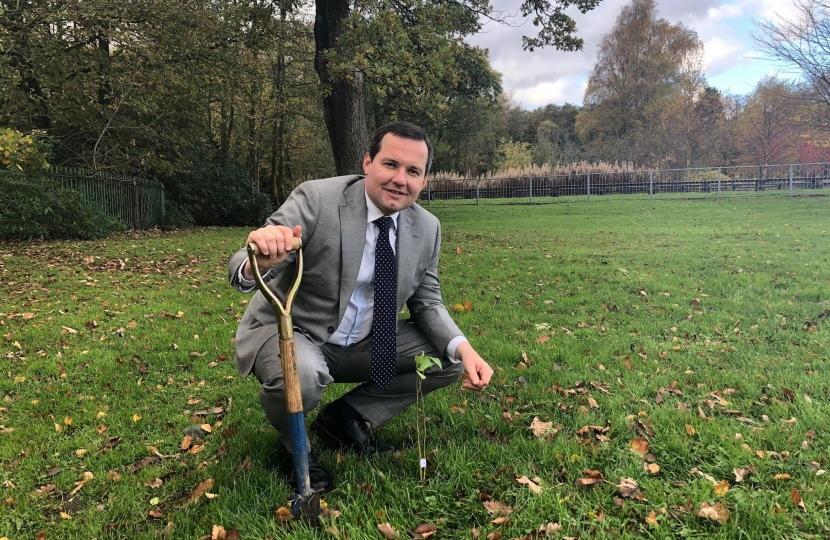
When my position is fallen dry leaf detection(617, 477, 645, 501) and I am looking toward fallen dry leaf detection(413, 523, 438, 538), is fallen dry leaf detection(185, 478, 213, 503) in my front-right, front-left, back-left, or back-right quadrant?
front-right

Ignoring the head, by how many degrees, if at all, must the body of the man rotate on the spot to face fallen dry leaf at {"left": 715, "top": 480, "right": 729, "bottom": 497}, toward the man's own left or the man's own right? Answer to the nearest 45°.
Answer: approximately 90° to the man's own left

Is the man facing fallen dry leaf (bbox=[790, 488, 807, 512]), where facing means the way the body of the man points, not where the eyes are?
no

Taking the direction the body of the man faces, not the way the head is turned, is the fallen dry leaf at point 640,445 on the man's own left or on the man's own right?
on the man's own left

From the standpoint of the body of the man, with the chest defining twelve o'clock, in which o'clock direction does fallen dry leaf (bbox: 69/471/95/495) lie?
The fallen dry leaf is roughly at 3 o'clock from the man.

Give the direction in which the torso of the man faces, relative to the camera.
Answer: toward the camera

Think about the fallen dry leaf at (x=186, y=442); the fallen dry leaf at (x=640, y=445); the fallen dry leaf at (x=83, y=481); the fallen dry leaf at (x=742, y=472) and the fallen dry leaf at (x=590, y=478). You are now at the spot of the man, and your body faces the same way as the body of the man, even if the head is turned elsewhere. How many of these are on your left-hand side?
3

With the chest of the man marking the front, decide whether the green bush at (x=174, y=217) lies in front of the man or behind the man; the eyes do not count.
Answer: behind

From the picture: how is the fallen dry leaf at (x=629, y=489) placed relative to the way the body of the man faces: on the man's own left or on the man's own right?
on the man's own left

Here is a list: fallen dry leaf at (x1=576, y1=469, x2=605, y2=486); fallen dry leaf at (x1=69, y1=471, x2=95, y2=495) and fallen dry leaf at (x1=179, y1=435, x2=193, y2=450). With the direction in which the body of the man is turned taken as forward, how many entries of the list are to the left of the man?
1

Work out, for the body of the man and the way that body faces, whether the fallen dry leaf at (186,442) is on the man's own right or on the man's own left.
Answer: on the man's own right

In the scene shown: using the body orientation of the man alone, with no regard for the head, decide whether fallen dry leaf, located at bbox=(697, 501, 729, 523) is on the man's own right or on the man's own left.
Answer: on the man's own left

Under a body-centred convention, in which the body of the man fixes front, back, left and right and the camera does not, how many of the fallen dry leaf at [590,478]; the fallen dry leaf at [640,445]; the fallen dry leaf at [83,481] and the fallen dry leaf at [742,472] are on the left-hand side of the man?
3
